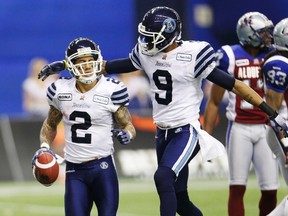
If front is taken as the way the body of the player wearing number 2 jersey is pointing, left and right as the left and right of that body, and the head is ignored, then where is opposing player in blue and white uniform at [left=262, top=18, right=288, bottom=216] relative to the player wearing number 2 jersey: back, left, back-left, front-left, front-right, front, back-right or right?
left

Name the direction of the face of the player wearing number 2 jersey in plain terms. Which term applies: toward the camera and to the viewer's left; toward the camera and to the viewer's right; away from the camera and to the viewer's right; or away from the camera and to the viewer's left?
toward the camera and to the viewer's right
